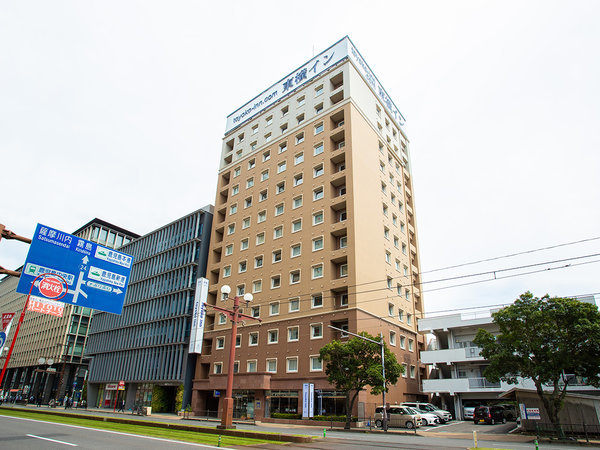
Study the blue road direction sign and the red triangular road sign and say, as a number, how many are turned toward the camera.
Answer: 2

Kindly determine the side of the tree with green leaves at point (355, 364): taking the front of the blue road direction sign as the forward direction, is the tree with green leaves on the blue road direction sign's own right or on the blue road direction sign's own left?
on the blue road direction sign's own left

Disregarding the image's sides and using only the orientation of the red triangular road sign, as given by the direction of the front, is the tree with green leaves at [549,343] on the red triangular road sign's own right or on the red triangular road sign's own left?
on the red triangular road sign's own left

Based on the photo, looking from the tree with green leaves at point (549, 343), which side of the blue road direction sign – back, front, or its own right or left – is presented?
left

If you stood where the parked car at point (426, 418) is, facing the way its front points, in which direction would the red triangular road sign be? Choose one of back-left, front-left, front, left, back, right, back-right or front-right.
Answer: right
